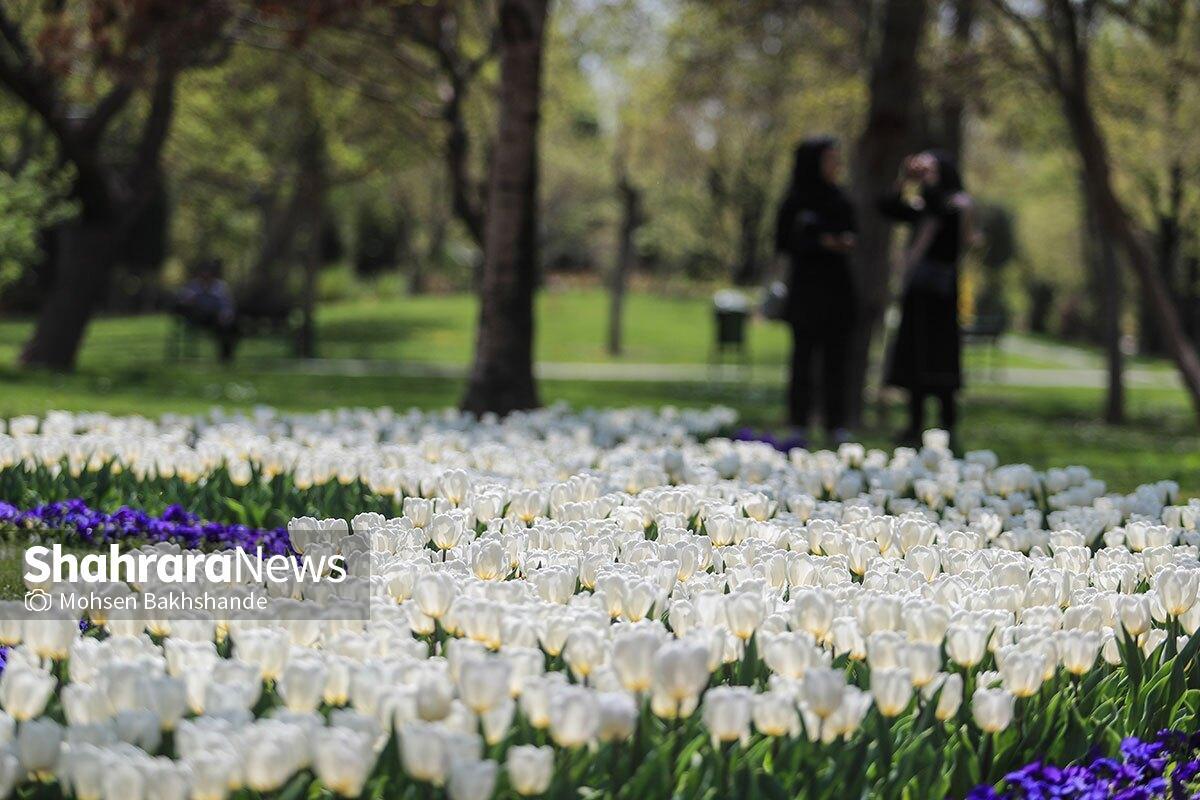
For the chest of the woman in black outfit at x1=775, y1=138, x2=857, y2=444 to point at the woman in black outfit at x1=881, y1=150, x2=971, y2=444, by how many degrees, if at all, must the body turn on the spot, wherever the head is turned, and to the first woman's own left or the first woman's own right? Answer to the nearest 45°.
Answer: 0° — they already face them

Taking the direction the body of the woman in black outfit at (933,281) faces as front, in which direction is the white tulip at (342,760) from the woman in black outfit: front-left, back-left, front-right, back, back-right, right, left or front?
front-left

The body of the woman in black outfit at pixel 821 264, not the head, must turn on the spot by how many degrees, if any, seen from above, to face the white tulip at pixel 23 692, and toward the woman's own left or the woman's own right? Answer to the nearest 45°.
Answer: approximately 45° to the woman's own right
